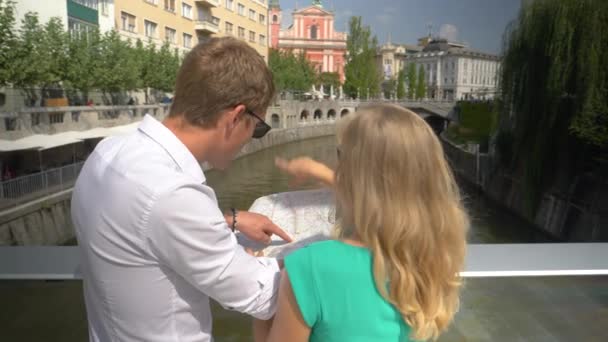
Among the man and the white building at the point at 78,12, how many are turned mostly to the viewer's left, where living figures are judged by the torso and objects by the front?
0

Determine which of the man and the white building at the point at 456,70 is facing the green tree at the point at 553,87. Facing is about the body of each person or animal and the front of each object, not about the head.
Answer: the man

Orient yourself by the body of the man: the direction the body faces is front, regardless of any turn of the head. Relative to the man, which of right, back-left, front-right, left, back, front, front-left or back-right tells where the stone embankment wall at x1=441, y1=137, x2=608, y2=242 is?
front

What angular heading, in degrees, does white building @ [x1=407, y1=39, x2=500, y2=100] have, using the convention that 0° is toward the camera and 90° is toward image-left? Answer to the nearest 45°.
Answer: approximately 45°

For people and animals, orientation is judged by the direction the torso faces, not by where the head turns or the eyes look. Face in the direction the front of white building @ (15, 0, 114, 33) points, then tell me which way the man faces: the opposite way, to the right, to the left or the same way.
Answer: to the left

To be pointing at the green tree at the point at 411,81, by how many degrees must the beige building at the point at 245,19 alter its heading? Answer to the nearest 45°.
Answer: approximately 45° to its left

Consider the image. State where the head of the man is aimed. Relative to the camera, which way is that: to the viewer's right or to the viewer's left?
to the viewer's right

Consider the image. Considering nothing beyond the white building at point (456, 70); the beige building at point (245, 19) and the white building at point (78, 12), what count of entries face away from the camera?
0

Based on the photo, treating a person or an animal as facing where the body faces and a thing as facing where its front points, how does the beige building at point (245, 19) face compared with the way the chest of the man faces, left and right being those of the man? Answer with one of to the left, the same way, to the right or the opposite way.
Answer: to the right

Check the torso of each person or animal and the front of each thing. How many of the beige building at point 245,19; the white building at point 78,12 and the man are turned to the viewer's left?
0

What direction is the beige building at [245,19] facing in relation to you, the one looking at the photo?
facing the viewer and to the right of the viewer

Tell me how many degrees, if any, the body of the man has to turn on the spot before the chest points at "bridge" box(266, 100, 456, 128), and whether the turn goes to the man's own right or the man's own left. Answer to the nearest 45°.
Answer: approximately 45° to the man's own left
